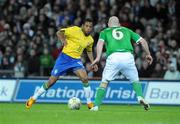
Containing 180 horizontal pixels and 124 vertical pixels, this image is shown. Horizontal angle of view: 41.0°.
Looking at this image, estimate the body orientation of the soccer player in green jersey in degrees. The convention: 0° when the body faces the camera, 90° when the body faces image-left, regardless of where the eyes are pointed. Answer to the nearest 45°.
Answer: approximately 180°
